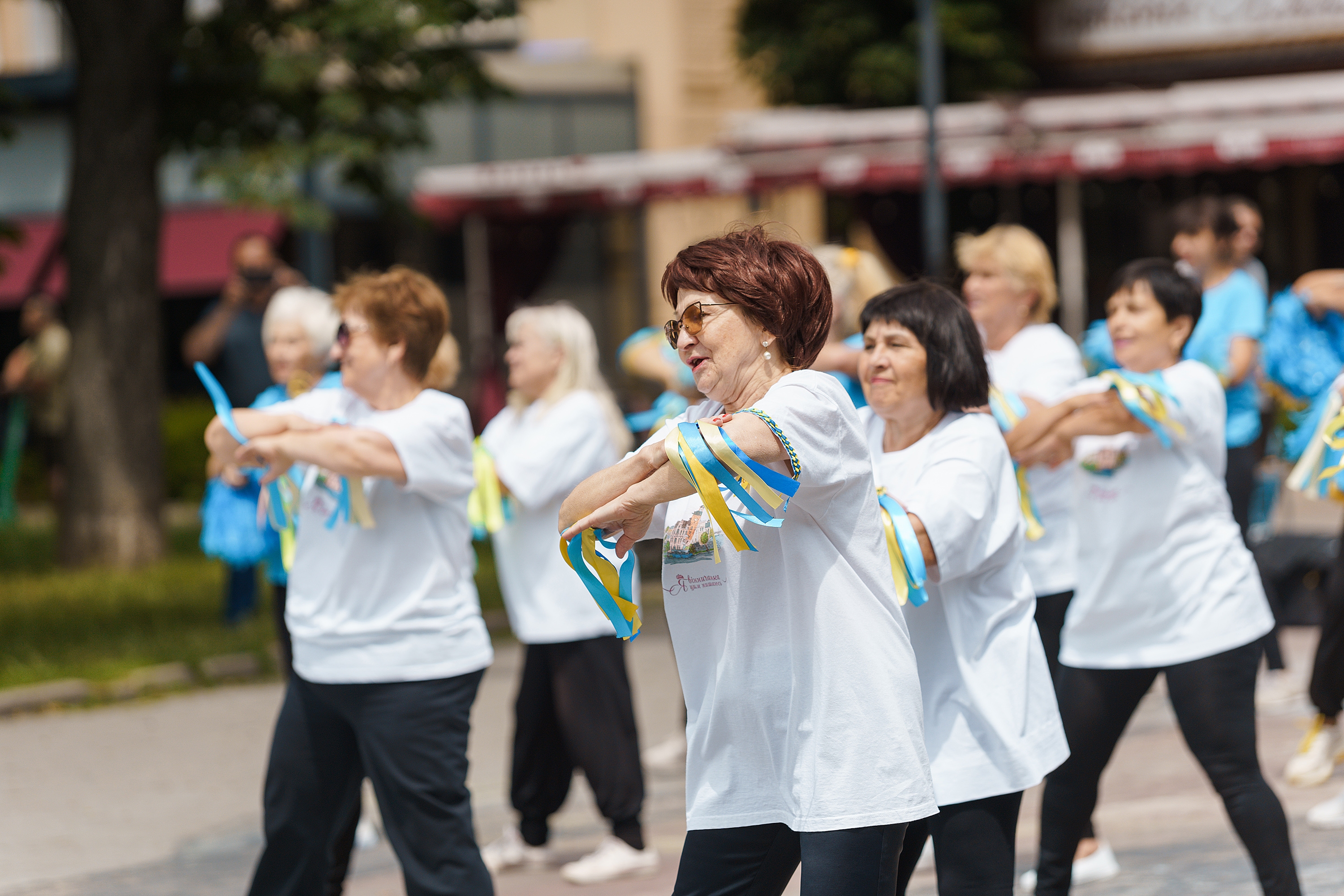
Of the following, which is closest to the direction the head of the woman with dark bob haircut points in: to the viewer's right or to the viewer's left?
to the viewer's left

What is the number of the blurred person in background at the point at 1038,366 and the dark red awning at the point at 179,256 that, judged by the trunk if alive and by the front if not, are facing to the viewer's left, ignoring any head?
1

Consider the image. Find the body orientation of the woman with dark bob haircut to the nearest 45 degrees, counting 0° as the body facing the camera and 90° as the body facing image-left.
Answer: approximately 45°

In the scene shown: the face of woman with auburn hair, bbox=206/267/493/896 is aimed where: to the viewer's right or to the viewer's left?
to the viewer's left

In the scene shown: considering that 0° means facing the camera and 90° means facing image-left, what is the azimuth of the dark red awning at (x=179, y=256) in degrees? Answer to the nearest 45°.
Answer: approximately 0°

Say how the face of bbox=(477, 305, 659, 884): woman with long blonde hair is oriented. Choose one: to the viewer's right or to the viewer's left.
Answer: to the viewer's left
